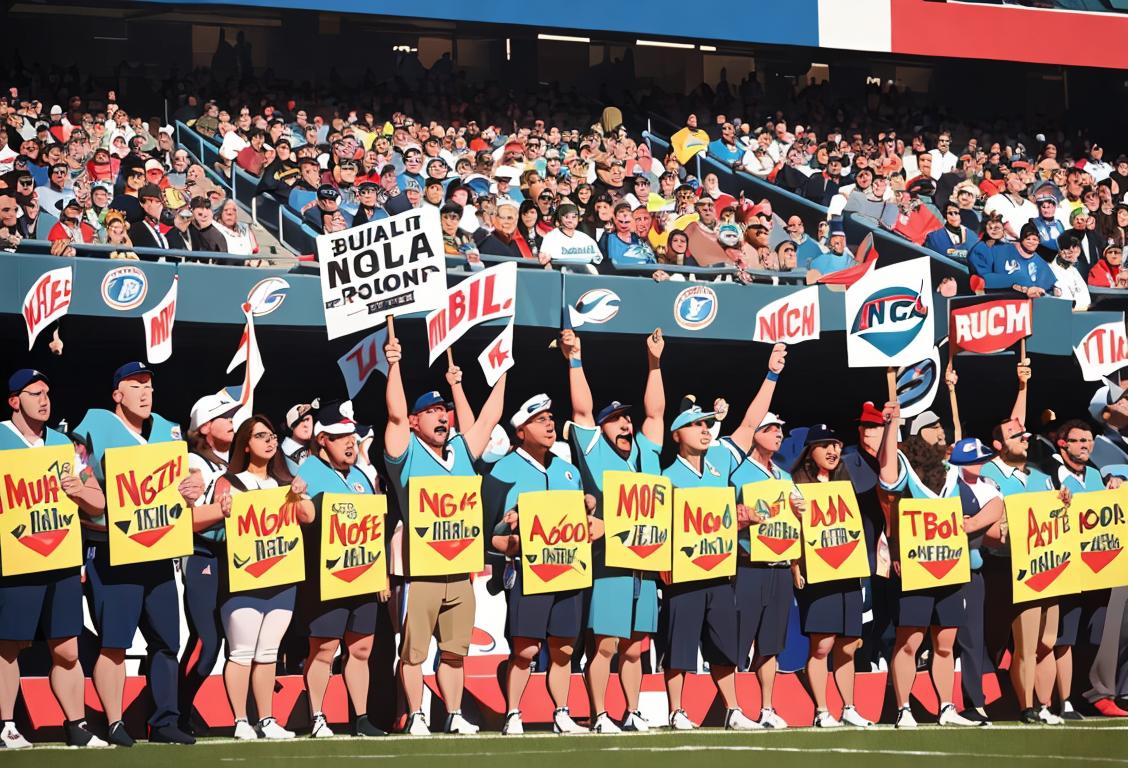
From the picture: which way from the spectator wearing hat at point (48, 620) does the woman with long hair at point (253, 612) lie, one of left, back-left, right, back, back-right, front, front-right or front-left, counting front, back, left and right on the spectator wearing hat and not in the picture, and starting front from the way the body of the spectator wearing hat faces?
front-left

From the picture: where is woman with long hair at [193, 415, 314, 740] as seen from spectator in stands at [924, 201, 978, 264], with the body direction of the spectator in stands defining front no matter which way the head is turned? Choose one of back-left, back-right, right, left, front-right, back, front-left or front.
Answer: front-right

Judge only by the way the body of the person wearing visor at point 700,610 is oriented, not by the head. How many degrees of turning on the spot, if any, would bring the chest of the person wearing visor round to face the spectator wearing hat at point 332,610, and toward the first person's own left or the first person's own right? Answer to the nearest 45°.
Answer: approximately 90° to the first person's own right

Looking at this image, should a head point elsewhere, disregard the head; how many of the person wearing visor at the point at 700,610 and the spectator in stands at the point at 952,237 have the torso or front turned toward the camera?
2

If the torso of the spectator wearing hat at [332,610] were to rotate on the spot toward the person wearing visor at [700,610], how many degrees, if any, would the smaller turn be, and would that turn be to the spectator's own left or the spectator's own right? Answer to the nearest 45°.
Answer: approximately 45° to the spectator's own left

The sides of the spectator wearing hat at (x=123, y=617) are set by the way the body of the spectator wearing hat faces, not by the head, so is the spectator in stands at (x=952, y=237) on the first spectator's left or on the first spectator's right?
on the first spectator's left

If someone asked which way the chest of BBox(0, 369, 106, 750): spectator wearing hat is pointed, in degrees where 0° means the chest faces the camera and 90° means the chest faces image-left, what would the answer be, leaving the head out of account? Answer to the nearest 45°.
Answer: approximately 315°

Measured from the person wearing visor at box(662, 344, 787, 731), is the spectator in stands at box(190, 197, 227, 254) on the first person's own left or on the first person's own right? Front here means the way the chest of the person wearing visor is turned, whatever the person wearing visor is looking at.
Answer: on the first person's own right

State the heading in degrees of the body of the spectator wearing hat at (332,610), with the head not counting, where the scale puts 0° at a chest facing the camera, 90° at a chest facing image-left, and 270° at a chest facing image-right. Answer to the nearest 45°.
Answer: approximately 315°

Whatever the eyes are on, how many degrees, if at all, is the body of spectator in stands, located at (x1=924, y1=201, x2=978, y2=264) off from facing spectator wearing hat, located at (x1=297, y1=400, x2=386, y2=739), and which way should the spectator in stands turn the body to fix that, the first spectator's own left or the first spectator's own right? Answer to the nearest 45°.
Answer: approximately 45° to the first spectator's own right
